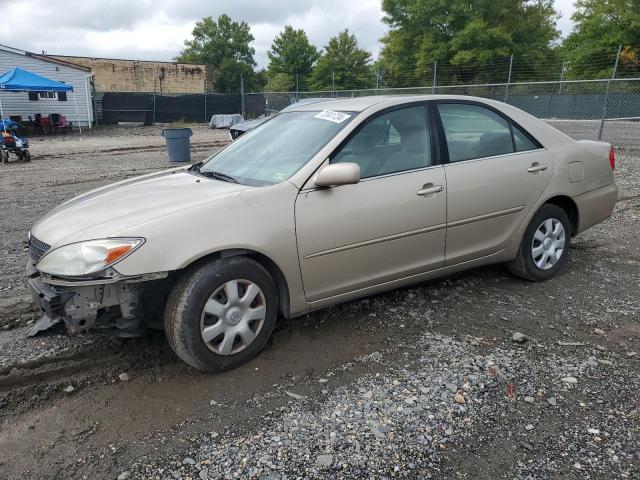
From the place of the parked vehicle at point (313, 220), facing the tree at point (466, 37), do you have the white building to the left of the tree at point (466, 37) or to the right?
left

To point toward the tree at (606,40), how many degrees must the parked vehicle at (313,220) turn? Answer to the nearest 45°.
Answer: approximately 180°

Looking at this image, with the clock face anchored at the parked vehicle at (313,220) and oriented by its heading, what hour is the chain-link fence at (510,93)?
The chain-link fence is roughly at 5 o'clock from the parked vehicle.

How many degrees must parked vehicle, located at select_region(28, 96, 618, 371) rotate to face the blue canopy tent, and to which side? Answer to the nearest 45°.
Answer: approximately 90° to its right

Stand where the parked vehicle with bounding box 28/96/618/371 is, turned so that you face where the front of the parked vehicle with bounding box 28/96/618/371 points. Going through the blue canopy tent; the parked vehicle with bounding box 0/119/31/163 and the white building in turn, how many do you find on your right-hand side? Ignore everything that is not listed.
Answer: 3

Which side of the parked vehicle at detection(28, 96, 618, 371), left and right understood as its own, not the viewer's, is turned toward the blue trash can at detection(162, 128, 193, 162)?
right

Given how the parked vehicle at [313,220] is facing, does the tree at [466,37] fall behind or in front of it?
behind

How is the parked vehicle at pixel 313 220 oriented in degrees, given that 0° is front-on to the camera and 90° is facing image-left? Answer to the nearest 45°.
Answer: approximately 45°

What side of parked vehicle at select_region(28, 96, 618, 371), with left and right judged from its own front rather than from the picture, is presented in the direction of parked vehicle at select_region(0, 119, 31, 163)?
right
